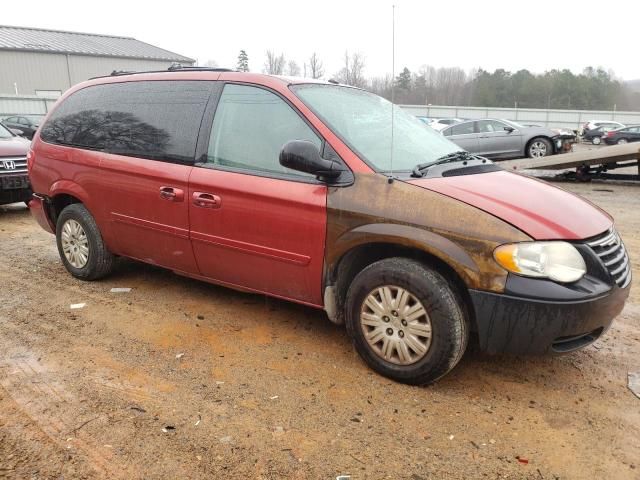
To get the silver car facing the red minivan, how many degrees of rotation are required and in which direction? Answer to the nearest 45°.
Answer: approximately 90° to its right

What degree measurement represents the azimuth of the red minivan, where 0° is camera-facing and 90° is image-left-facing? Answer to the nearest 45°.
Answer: approximately 315°

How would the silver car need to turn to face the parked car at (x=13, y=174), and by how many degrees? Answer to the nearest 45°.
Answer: approximately 135° to its right

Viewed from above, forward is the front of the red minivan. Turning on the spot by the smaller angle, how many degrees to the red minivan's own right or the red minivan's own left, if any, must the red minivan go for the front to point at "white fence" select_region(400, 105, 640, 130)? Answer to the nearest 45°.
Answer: approximately 90° to the red minivan's own left

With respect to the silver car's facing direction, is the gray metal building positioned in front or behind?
behind

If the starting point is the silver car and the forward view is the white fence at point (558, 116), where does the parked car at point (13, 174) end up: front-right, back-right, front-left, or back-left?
back-left

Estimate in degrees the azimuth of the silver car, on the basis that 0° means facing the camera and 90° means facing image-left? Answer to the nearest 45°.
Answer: approximately 270°

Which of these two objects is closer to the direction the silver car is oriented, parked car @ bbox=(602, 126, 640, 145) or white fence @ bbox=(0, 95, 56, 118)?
the parked car

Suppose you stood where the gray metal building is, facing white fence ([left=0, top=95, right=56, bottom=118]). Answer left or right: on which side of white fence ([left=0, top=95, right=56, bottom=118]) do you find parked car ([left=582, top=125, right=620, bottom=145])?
left

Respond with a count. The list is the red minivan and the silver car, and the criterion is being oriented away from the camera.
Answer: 0

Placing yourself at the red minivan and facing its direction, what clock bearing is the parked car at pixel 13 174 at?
The parked car is roughly at 6 o'clock from the red minivan.
